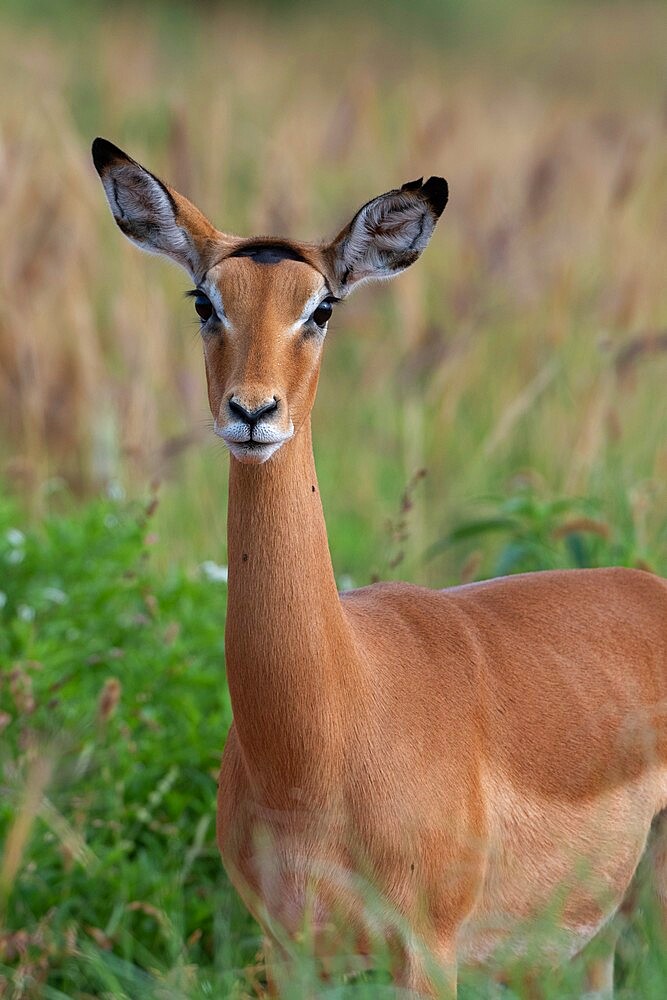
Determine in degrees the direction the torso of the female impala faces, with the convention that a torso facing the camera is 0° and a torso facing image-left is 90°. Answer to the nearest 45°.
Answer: approximately 45°

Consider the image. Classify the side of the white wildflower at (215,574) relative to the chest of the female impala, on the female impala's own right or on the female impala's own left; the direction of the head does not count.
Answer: on the female impala's own right
